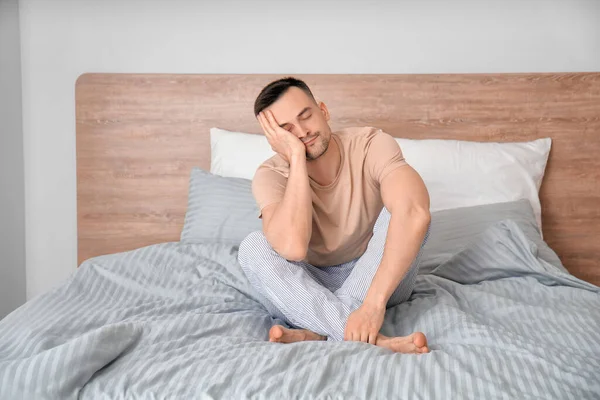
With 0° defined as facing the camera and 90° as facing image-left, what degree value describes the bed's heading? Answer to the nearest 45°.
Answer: approximately 0°

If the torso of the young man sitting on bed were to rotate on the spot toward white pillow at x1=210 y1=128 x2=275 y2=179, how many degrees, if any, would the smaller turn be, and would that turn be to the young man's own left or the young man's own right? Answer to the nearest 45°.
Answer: approximately 135° to the young man's own right

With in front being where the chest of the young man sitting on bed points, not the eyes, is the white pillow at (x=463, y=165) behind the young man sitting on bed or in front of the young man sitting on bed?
behind
